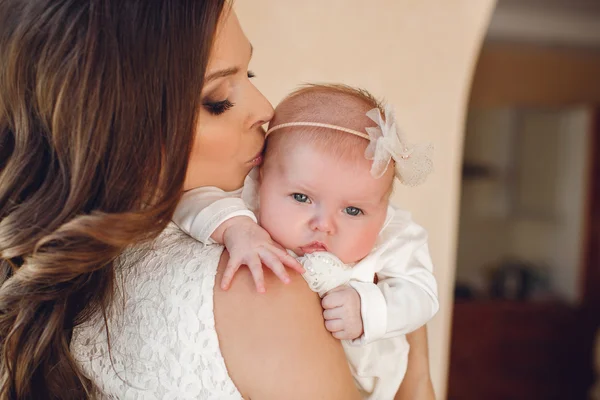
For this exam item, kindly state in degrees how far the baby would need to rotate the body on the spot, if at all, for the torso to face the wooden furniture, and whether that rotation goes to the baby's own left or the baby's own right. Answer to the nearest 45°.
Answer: approximately 135° to the baby's own left

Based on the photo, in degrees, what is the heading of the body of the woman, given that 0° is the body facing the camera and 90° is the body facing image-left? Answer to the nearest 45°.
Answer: approximately 225°

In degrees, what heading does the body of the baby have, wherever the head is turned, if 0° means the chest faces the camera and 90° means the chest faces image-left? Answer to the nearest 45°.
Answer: approximately 0°

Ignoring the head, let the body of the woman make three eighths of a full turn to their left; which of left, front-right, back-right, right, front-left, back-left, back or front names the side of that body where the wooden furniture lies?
back-right
